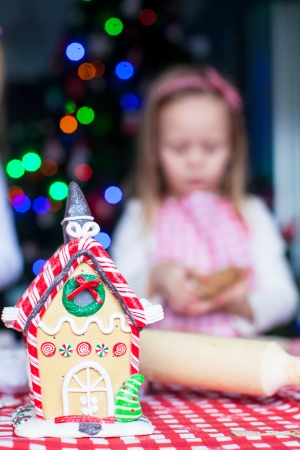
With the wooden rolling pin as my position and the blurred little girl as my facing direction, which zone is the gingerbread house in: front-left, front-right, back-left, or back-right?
back-left

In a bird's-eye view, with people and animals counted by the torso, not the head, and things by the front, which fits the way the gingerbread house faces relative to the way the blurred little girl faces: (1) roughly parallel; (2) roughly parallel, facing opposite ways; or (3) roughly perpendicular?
roughly parallel

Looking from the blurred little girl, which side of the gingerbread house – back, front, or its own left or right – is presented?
back

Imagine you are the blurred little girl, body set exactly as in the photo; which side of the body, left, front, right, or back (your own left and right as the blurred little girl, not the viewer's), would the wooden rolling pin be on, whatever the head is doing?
front

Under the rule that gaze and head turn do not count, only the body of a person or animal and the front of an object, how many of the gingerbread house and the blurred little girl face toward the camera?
2

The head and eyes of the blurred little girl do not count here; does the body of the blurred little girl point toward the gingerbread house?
yes

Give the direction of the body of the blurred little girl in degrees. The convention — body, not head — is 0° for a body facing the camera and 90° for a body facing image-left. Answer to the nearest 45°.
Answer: approximately 0°

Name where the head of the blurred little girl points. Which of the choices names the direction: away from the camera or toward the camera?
toward the camera

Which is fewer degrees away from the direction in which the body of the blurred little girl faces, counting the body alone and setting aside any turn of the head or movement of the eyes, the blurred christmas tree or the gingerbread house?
the gingerbread house

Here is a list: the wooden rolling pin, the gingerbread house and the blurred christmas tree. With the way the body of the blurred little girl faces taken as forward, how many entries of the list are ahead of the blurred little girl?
2

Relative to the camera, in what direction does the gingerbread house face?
facing the viewer

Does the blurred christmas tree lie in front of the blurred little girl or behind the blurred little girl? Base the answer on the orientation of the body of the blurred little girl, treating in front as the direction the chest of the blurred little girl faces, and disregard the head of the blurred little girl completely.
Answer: behind
